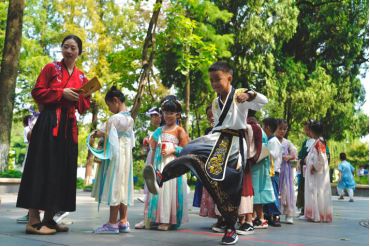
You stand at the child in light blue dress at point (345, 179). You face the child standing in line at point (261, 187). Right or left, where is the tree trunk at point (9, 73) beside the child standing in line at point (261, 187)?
right

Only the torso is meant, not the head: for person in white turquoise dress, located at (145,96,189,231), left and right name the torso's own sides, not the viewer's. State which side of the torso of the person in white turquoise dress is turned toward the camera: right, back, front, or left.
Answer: front

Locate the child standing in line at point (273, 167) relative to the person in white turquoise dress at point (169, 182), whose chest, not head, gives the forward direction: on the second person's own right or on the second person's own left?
on the second person's own left

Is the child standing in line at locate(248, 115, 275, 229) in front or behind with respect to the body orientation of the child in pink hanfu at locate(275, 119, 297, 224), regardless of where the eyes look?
in front

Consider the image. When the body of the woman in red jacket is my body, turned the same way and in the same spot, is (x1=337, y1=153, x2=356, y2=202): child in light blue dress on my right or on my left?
on my left

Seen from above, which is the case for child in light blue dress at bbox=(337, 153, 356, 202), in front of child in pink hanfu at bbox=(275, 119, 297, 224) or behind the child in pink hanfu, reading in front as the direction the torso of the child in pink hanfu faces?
behind

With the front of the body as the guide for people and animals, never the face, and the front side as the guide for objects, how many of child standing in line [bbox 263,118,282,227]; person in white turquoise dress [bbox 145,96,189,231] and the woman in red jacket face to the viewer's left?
1

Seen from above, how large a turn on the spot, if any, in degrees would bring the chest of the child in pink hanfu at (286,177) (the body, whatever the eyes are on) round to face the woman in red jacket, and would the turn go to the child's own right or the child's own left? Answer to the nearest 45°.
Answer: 0° — they already face them

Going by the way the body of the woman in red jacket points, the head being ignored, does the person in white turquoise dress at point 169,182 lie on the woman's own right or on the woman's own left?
on the woman's own left

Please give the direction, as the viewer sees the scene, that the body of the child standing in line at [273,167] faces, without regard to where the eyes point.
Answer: to the viewer's left

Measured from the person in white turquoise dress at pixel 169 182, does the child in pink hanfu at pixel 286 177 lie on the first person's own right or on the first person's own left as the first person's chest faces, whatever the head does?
on the first person's own left

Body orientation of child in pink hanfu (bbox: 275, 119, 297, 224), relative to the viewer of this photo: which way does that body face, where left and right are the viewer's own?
facing the viewer and to the left of the viewer

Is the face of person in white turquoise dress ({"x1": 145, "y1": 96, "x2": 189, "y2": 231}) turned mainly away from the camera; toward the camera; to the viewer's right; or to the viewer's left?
toward the camera
